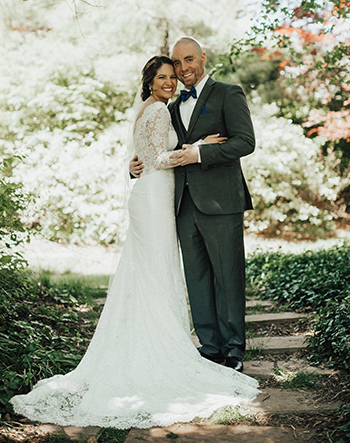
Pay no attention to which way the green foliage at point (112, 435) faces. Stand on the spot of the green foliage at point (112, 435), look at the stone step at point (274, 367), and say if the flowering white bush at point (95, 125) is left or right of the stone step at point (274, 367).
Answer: left

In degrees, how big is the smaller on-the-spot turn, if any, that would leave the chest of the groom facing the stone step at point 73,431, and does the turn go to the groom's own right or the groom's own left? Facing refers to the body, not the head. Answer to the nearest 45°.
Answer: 0° — they already face it

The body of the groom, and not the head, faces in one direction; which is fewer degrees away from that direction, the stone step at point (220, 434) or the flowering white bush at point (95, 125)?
the stone step

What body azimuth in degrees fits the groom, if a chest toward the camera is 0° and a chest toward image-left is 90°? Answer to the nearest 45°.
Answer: approximately 45°

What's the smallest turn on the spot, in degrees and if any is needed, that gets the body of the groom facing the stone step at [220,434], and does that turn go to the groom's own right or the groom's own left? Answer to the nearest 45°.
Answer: approximately 45° to the groom's own left
